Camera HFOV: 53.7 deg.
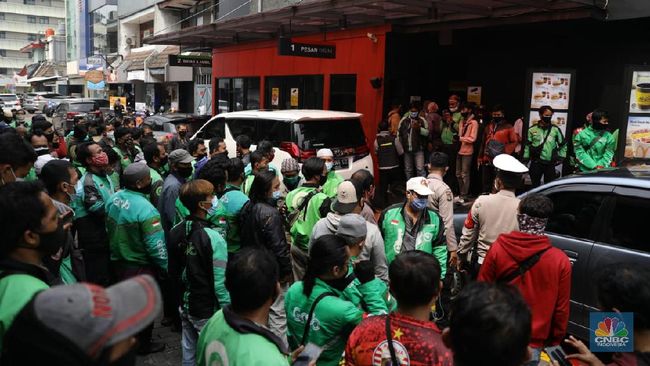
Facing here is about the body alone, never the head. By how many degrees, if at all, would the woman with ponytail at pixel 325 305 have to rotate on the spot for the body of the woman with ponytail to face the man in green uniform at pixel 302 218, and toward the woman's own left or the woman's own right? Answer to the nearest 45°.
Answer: approximately 45° to the woman's own left

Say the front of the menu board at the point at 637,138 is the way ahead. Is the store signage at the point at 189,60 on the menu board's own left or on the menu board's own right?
on the menu board's own right

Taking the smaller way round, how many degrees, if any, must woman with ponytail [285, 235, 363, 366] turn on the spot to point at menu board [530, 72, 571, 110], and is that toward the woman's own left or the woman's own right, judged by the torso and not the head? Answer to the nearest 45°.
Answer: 0° — they already face it

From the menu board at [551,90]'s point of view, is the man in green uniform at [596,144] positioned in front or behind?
in front

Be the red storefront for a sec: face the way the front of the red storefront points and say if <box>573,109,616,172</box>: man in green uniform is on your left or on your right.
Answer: on your left

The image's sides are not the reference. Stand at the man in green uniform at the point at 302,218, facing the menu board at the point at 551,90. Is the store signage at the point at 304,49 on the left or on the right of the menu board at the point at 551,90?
left

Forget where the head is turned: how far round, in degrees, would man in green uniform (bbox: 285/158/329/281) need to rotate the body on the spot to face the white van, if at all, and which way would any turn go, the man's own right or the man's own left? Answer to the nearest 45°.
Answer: approximately 45° to the man's own left

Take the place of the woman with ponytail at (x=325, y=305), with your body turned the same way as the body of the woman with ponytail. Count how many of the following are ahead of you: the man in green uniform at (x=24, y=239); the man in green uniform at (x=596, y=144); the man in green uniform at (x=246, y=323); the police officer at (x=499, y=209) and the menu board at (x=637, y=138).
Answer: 3

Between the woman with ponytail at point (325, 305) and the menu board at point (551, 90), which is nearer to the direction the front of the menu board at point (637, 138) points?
the woman with ponytail

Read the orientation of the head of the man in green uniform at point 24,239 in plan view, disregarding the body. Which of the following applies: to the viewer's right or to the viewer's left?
to the viewer's right

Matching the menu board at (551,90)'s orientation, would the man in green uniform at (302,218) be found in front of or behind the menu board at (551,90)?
in front

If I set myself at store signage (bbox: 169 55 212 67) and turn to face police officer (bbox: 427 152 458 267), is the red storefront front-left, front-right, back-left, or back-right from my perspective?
front-left

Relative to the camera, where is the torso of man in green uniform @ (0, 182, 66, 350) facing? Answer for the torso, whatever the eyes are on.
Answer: to the viewer's right

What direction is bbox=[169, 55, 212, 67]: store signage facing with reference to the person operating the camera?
facing the viewer

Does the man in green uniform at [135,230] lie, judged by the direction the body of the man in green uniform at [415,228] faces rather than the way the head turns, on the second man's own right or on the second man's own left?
on the second man's own right

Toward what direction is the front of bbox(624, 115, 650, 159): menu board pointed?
toward the camera

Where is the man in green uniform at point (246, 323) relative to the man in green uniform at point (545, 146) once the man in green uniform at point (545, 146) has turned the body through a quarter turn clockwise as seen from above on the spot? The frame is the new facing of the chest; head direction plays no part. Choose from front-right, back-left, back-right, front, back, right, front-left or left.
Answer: left

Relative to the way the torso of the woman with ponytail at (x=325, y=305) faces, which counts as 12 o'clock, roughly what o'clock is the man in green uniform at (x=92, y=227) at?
The man in green uniform is roughly at 9 o'clock from the woman with ponytail.

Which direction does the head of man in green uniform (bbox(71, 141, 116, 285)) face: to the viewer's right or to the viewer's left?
to the viewer's right
